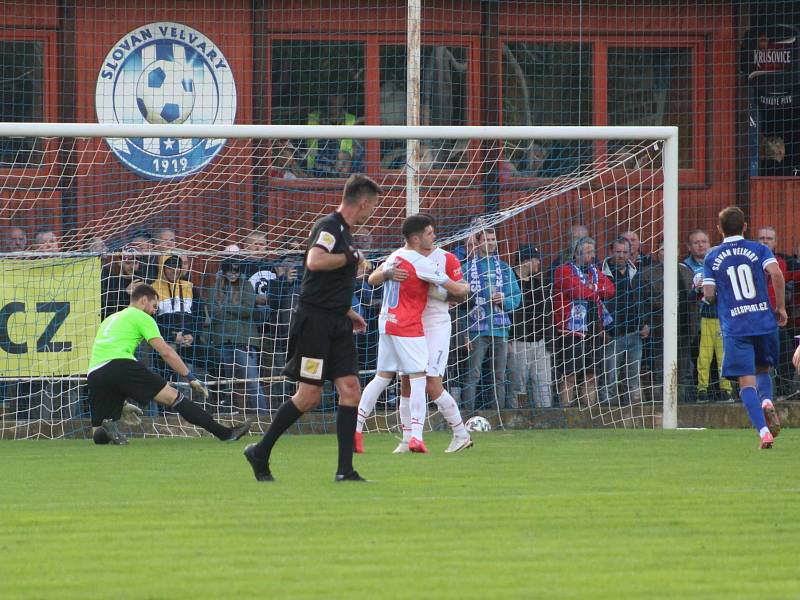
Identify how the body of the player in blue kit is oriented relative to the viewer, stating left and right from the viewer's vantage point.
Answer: facing away from the viewer

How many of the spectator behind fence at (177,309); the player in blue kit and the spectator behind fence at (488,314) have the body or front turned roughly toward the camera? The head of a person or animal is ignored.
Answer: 2

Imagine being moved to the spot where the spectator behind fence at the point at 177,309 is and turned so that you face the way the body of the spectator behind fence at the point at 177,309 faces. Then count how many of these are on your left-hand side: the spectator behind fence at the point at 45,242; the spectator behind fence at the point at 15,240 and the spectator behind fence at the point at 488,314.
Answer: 1

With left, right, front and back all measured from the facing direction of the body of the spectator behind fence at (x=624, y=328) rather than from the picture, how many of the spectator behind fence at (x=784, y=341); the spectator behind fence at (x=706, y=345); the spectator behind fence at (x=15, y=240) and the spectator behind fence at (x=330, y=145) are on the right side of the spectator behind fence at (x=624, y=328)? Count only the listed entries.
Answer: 2

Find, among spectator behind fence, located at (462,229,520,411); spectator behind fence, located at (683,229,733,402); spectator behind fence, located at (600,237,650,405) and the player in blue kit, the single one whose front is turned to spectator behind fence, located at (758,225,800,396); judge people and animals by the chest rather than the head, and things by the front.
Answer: the player in blue kit

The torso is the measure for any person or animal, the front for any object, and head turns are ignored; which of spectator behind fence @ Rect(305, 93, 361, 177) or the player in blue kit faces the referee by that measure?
the spectator behind fence

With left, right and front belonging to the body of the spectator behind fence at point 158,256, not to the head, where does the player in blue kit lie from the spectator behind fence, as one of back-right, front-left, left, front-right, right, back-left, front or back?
front-left

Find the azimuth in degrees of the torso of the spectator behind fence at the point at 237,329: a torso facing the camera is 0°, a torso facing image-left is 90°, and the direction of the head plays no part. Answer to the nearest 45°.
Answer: approximately 0°
